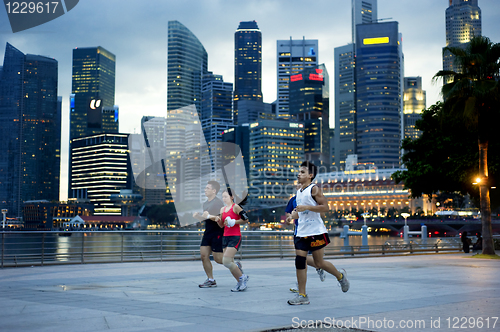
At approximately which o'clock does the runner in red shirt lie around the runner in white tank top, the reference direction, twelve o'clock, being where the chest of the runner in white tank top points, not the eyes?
The runner in red shirt is roughly at 3 o'clock from the runner in white tank top.

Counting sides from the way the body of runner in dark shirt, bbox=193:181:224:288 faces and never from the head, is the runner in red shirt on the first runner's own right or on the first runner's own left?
on the first runner's own left

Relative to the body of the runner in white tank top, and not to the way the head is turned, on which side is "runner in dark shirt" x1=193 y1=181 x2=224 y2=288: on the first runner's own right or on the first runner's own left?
on the first runner's own right

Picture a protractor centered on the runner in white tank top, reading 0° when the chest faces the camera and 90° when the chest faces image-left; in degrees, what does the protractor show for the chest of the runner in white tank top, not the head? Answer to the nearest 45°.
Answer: approximately 45°

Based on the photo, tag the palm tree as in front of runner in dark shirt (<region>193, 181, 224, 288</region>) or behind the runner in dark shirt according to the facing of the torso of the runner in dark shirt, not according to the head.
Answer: behind

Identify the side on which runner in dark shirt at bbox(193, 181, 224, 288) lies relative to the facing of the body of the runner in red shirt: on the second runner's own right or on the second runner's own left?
on the second runner's own right
